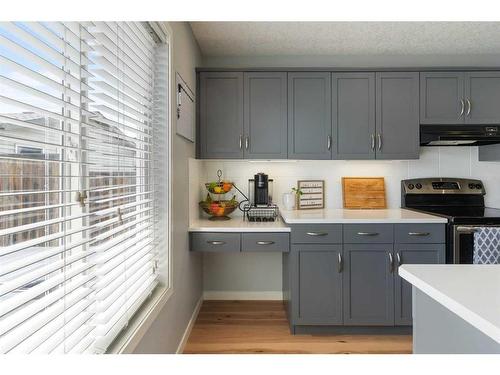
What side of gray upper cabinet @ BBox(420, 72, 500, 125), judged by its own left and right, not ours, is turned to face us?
front

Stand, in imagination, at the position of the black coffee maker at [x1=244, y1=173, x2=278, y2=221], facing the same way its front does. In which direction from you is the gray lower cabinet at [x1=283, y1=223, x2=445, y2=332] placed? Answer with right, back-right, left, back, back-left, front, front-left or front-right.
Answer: front-left

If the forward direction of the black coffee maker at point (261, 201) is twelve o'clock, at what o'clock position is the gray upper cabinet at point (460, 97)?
The gray upper cabinet is roughly at 9 o'clock from the black coffee maker.

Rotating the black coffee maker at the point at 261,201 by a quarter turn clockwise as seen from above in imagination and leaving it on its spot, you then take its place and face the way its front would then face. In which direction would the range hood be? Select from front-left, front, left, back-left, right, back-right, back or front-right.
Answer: back

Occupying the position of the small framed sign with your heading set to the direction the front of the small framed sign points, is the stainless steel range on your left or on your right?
on your left

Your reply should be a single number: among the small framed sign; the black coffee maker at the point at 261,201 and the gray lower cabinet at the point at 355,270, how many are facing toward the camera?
3

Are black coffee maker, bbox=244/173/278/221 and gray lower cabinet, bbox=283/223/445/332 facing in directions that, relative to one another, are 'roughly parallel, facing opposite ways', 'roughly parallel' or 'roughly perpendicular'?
roughly parallel

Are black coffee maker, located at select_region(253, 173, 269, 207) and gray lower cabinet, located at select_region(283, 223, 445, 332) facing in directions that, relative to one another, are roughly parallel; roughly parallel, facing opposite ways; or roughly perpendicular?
roughly parallel

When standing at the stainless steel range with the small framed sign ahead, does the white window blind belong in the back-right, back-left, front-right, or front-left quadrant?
front-left

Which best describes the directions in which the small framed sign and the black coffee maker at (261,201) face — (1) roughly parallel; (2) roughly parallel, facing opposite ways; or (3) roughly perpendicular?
roughly parallel

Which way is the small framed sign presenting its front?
toward the camera

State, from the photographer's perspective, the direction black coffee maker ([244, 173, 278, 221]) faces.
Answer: facing the viewer

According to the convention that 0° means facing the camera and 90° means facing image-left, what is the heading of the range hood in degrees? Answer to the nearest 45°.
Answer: approximately 0°
